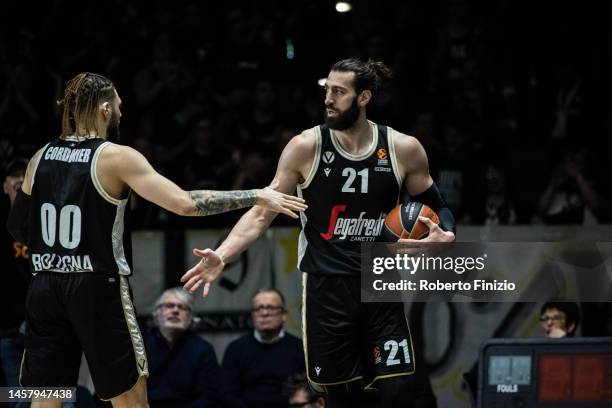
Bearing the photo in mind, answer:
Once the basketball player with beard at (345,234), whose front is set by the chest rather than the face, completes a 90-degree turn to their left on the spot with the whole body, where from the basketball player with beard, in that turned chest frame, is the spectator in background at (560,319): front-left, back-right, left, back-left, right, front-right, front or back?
front-left

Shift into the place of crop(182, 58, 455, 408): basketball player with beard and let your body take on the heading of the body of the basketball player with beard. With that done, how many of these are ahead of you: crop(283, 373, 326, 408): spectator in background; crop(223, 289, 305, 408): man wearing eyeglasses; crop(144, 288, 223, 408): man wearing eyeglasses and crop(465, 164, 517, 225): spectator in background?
0

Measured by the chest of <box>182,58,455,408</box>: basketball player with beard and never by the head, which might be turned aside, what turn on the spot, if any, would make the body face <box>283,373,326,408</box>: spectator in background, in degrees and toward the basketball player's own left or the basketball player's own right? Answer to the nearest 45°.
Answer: approximately 180°

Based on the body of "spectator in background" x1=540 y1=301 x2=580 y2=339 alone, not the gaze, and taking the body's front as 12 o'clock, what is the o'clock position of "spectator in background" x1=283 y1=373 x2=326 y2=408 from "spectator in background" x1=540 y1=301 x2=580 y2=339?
"spectator in background" x1=283 y1=373 x2=326 y2=408 is roughly at 1 o'clock from "spectator in background" x1=540 y1=301 x2=580 y2=339.

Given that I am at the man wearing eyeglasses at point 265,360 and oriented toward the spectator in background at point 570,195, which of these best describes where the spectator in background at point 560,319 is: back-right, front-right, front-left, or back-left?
front-right

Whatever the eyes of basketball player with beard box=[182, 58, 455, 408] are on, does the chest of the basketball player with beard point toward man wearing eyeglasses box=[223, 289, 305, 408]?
no

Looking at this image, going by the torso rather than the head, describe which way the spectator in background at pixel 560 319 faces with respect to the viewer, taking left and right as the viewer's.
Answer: facing the viewer and to the left of the viewer

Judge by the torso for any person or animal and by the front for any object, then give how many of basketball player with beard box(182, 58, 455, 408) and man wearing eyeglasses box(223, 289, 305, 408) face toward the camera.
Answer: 2

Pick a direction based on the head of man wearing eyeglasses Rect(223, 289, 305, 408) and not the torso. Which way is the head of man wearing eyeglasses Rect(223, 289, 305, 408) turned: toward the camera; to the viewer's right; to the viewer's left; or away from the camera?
toward the camera

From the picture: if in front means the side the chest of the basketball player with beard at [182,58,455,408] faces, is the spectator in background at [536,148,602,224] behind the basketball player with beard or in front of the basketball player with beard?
behind

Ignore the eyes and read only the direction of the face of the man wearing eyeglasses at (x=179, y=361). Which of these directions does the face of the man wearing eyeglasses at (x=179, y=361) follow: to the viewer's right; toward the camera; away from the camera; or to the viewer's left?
toward the camera

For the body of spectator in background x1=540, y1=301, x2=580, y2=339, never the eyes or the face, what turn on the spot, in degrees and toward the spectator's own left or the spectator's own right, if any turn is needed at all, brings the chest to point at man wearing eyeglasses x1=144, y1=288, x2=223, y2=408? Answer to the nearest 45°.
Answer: approximately 45° to the spectator's own right

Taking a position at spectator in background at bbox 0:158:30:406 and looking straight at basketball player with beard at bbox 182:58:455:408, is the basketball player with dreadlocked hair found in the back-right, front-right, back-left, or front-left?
front-right

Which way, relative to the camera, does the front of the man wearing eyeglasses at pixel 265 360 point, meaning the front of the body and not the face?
toward the camera

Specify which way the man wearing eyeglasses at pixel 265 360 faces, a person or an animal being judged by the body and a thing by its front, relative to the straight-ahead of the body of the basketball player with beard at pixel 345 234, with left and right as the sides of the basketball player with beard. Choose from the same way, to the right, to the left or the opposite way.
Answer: the same way

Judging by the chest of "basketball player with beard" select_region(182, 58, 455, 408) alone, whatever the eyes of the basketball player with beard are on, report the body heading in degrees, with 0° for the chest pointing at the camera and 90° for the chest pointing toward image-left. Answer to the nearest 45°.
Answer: approximately 0°

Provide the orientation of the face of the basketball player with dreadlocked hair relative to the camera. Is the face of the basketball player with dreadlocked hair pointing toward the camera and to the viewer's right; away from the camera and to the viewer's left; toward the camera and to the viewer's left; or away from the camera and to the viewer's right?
away from the camera and to the viewer's right
